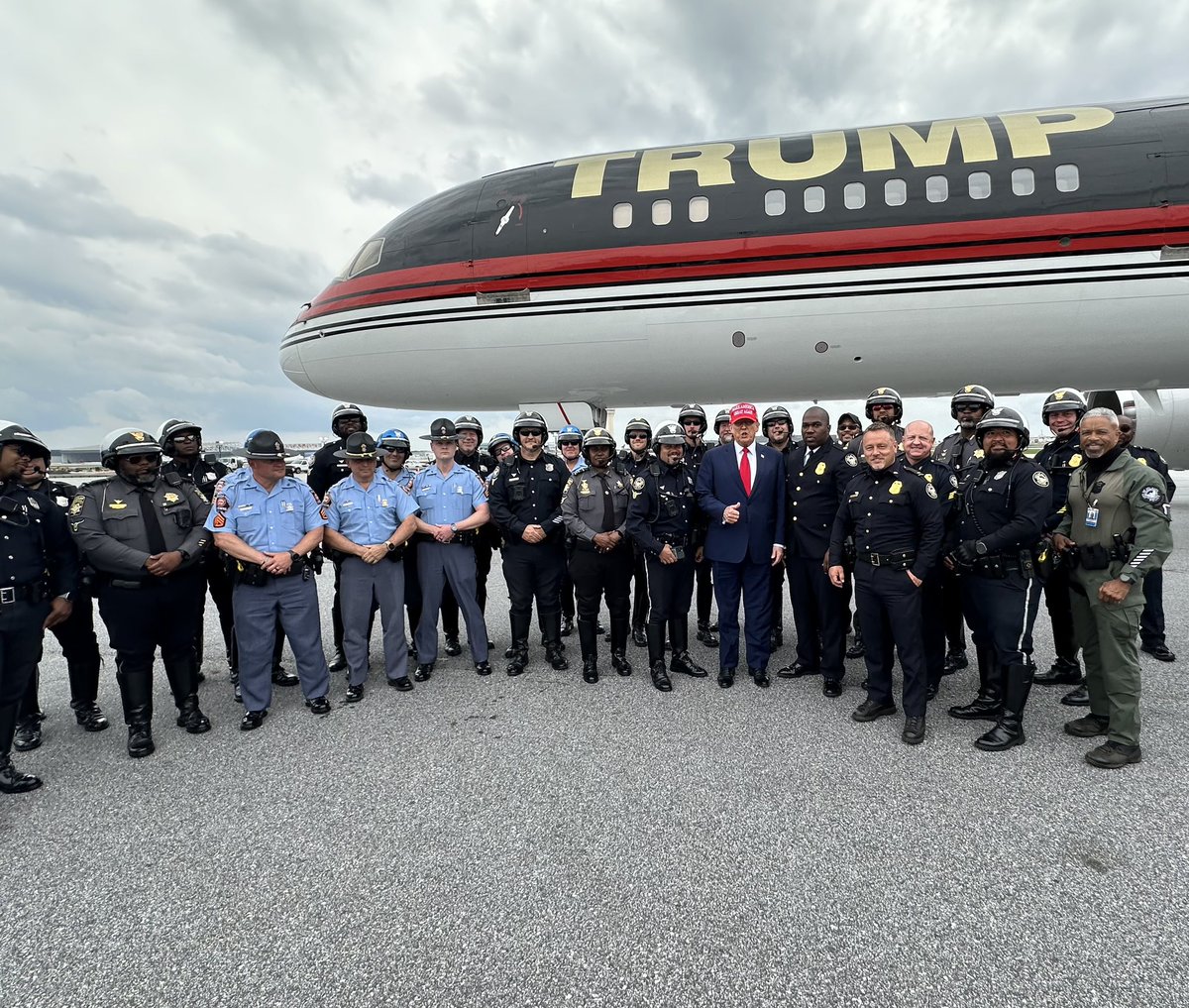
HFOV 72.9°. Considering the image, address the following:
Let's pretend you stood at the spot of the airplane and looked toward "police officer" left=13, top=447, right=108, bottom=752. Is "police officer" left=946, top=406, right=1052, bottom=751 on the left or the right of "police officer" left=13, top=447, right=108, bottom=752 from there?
left

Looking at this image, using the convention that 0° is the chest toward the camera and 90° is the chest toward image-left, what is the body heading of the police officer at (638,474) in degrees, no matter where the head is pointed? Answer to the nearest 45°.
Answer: approximately 0°

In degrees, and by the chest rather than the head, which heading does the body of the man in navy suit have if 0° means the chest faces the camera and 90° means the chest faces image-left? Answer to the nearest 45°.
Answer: approximately 0°

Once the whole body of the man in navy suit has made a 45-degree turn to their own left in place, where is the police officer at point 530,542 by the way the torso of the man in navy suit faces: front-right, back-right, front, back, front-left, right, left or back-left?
back-right

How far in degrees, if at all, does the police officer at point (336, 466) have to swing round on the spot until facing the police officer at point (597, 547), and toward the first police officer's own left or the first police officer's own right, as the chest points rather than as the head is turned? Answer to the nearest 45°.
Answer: approximately 45° to the first police officer's own left

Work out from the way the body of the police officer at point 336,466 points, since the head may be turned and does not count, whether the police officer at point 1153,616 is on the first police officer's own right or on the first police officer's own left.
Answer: on the first police officer's own left

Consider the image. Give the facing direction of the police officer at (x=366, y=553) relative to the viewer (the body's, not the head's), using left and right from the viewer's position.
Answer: facing the viewer

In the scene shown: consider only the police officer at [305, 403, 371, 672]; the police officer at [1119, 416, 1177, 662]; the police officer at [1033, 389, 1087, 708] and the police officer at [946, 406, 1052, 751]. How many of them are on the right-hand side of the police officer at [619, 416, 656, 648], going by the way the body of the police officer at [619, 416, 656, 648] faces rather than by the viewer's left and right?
1

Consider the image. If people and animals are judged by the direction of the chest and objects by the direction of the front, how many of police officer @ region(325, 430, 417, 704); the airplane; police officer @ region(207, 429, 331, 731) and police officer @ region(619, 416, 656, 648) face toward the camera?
3

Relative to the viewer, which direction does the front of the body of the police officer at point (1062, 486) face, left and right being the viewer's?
facing the viewer and to the left of the viewer

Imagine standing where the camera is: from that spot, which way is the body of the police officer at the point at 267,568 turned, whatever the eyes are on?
toward the camera

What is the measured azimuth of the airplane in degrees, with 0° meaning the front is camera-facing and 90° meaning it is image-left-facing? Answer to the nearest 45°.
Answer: approximately 90°
